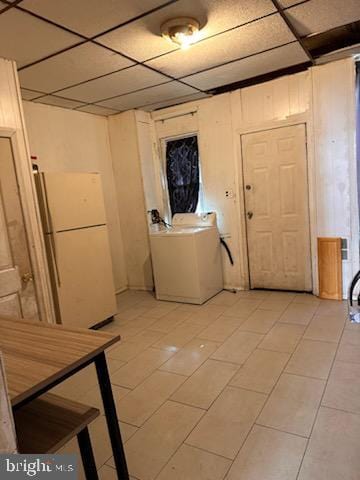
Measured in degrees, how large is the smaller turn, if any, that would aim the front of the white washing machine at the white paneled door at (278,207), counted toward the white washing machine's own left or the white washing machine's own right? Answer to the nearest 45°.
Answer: approximately 135° to the white washing machine's own left

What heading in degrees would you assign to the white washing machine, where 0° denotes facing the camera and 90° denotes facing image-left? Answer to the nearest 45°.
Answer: approximately 45°

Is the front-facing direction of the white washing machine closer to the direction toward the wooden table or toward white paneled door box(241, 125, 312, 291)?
the wooden table

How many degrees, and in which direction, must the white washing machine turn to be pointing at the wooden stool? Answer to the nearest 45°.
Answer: approximately 45° to its left

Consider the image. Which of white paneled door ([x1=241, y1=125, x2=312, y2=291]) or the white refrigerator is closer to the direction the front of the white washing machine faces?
the white refrigerator

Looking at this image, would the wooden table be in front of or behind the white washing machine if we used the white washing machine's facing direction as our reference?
in front

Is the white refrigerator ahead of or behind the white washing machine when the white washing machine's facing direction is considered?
ahead
